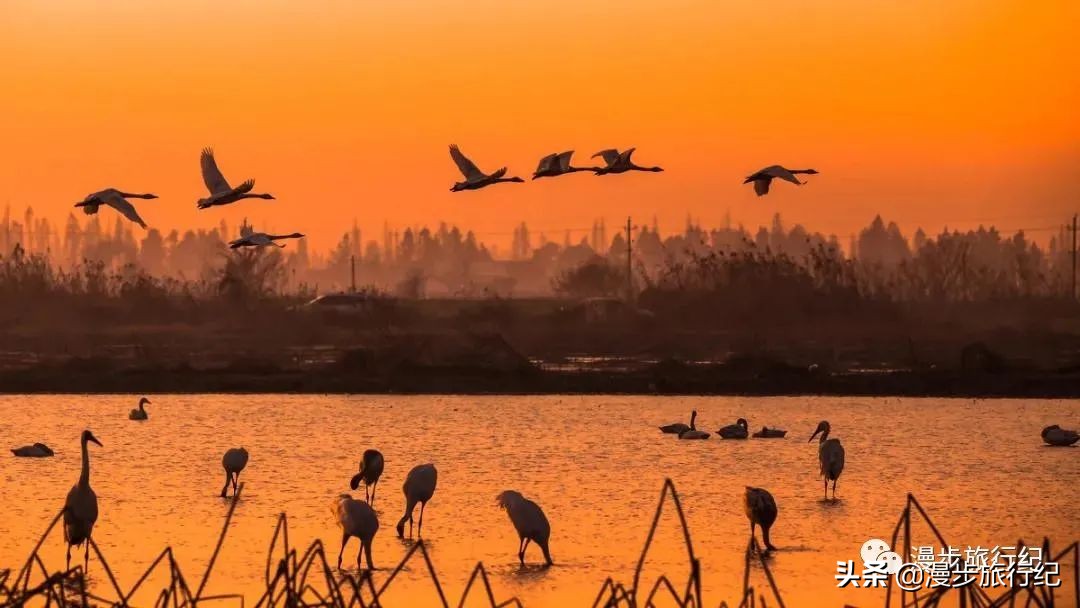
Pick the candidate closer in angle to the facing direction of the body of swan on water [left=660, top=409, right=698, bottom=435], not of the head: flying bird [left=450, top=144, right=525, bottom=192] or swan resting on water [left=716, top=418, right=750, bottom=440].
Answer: the swan resting on water

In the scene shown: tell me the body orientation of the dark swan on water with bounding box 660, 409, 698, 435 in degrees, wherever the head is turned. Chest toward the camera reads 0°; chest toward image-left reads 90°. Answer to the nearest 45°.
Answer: approximately 270°

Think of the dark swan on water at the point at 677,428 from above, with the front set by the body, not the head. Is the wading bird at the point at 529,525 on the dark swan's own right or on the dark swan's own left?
on the dark swan's own right

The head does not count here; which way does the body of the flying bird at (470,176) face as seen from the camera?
to the viewer's right

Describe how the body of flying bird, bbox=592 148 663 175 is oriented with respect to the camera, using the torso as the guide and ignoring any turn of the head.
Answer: to the viewer's right

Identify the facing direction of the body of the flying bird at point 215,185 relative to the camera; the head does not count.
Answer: to the viewer's right
